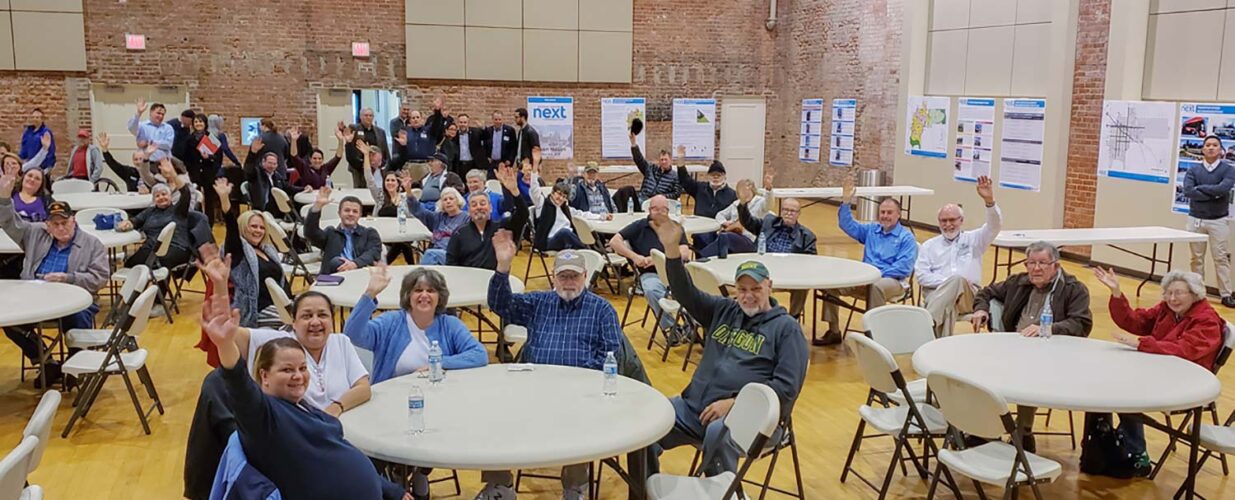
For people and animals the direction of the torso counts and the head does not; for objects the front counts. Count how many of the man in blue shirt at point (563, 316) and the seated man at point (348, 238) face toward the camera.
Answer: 2

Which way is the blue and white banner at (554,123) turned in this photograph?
toward the camera

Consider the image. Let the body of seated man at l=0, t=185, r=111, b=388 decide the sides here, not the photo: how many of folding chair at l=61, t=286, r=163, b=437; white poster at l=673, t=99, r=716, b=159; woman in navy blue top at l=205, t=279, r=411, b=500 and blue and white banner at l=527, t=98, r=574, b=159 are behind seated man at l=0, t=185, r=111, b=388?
2

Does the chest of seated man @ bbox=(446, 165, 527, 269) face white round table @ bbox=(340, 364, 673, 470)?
yes

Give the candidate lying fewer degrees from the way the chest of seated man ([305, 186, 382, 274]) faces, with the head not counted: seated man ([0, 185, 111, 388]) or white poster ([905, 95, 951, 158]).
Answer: the seated man

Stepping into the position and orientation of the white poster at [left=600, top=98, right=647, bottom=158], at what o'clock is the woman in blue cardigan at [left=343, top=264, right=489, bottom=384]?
The woman in blue cardigan is roughly at 12 o'clock from the white poster.

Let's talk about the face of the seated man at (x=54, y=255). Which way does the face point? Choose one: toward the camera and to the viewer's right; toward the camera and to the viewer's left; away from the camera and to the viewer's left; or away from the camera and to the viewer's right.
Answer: toward the camera and to the viewer's right

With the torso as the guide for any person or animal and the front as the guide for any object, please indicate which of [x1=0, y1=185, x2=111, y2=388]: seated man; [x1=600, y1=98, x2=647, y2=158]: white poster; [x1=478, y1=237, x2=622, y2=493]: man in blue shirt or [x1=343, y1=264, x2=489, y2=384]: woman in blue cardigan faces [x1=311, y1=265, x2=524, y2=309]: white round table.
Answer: the white poster

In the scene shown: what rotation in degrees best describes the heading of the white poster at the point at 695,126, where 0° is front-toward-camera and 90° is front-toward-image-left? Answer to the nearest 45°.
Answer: approximately 0°

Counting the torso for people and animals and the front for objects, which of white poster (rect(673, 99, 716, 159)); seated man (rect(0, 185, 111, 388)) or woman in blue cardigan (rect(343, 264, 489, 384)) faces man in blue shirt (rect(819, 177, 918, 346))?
the white poster

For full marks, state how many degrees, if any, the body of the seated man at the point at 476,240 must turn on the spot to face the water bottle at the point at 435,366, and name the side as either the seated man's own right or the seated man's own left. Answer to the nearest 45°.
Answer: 0° — they already face it

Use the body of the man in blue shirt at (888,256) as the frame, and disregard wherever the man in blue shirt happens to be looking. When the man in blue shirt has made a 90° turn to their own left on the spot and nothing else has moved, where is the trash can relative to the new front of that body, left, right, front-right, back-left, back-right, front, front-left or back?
back-left

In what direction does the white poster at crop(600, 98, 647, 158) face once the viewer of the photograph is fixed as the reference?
facing the viewer
